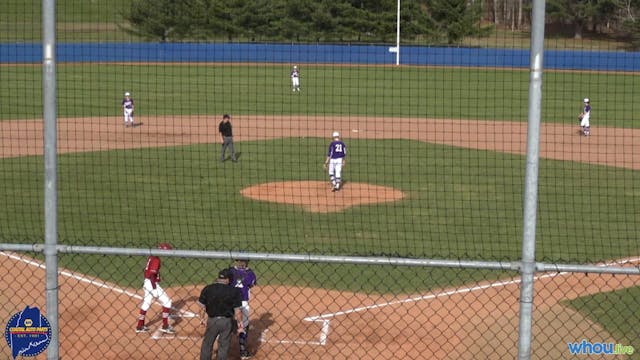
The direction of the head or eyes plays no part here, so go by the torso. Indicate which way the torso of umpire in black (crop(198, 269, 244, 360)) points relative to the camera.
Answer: away from the camera

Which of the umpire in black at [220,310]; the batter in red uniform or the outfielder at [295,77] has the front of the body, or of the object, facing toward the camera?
the outfielder

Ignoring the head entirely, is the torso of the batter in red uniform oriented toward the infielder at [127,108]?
no

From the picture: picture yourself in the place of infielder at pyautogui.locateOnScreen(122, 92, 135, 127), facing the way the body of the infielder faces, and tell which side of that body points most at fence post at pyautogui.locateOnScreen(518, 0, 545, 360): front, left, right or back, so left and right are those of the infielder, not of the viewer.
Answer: front

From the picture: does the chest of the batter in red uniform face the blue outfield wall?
no

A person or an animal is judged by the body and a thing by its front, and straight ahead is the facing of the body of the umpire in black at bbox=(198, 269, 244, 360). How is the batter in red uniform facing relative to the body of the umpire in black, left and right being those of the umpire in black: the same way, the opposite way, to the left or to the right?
to the right

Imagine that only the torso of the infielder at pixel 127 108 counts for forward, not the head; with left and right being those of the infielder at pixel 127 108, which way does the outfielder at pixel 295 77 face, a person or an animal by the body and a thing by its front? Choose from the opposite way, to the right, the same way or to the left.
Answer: the same way

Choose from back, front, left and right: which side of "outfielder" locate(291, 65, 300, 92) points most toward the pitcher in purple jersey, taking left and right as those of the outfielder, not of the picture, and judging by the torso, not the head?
front

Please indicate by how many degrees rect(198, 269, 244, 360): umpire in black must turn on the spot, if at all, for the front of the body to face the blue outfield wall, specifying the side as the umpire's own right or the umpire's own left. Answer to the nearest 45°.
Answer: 0° — they already face it

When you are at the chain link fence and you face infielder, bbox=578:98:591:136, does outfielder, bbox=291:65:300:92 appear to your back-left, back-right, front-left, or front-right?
front-left

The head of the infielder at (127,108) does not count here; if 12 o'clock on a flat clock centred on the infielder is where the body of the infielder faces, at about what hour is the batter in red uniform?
The batter in red uniform is roughly at 12 o'clock from the infielder.

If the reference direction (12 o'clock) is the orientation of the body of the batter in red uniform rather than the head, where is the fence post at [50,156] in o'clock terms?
The fence post is roughly at 3 o'clock from the batter in red uniform.

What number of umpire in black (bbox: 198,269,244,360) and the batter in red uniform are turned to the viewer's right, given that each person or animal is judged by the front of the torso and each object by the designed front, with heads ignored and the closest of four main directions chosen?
1

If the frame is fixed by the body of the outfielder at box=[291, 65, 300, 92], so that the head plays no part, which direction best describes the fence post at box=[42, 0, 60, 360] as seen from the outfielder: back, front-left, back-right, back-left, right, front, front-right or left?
front

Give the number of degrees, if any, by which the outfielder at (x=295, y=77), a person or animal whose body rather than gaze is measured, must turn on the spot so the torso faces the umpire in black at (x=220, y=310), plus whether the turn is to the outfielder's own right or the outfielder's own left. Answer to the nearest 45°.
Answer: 0° — they already face them

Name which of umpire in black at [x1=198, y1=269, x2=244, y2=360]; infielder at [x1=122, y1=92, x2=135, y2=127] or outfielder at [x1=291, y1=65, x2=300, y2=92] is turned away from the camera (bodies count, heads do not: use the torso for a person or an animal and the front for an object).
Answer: the umpire in black

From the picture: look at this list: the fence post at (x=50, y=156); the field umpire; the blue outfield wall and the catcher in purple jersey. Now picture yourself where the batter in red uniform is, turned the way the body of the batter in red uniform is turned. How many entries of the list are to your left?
2

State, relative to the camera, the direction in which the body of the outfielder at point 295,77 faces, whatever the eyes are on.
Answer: toward the camera

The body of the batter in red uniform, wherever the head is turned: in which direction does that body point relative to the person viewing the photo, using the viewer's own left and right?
facing to the right of the viewer

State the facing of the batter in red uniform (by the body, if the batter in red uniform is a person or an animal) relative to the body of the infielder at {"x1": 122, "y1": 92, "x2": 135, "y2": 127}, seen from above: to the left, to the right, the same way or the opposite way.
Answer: to the left

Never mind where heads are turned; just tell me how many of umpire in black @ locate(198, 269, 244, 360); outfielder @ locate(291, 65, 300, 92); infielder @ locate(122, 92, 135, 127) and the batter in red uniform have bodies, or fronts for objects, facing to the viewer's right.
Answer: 1
